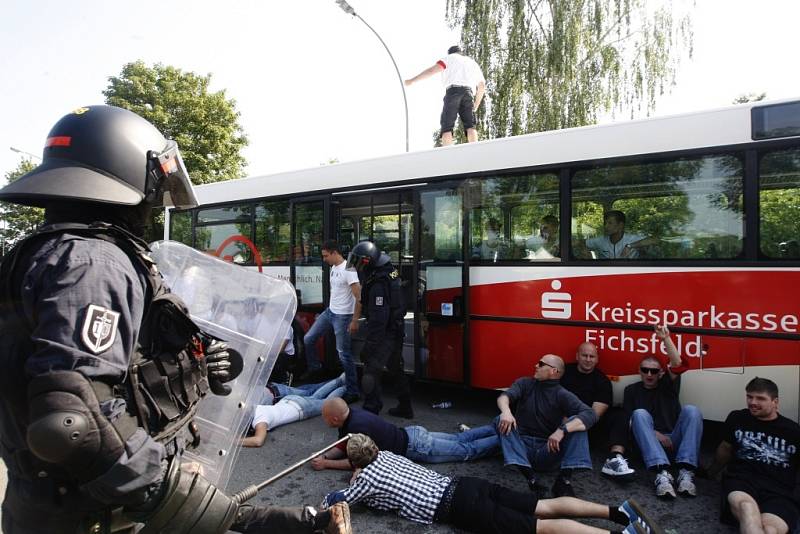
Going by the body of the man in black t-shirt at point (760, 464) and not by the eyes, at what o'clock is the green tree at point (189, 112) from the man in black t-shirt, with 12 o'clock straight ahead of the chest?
The green tree is roughly at 4 o'clock from the man in black t-shirt.

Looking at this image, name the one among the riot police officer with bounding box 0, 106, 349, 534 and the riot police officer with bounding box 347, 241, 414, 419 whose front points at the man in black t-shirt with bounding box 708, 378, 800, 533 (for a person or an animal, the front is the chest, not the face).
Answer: the riot police officer with bounding box 0, 106, 349, 534

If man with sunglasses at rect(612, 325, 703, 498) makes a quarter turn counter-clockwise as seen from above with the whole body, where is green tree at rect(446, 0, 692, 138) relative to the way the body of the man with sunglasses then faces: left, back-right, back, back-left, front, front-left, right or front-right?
left

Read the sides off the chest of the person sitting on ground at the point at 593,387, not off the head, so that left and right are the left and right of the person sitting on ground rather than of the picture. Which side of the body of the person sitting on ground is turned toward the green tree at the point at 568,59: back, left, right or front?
back

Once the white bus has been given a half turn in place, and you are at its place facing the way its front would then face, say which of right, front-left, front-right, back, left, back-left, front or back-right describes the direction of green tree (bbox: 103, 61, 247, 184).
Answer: front

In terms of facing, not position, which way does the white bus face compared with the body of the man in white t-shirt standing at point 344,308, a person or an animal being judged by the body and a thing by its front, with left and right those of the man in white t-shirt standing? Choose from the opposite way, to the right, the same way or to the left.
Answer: to the left

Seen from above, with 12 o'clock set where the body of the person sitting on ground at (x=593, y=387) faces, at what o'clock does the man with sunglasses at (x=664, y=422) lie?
The man with sunglasses is roughly at 10 o'clock from the person sitting on ground.

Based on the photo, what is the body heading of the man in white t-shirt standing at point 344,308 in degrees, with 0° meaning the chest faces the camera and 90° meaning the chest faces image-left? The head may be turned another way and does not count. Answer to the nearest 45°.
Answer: approximately 45°

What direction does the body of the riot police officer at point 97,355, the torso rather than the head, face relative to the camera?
to the viewer's right

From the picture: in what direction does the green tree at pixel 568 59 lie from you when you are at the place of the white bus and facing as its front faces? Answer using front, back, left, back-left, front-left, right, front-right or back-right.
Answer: back-left

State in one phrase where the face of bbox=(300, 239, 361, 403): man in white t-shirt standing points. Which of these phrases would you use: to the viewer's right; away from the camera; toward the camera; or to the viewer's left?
to the viewer's left

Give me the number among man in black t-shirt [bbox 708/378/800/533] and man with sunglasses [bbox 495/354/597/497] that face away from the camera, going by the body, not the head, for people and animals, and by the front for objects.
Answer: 0
